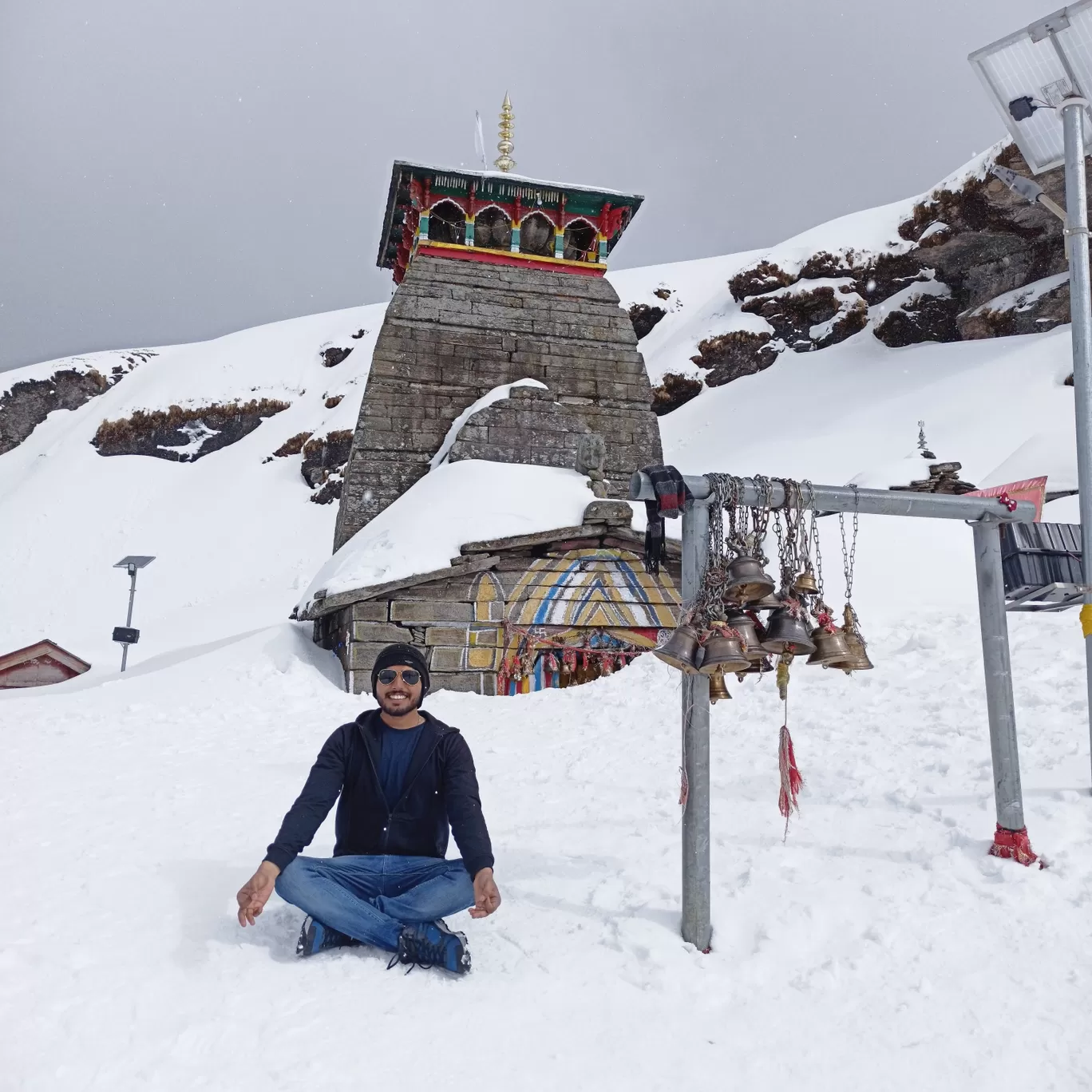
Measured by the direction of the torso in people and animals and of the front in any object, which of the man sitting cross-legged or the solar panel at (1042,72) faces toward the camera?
the man sitting cross-legged

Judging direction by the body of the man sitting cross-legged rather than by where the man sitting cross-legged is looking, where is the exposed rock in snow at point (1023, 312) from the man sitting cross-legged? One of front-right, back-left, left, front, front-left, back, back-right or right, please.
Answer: back-left

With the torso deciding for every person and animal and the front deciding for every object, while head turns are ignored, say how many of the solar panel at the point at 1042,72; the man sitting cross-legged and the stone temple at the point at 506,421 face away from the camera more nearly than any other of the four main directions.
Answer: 1

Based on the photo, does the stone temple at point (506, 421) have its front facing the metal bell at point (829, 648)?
yes

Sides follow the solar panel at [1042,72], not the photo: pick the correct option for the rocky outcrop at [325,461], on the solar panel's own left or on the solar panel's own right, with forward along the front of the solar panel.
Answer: on the solar panel's own left

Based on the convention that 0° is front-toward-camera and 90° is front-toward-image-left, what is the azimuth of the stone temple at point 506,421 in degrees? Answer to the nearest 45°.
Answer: approximately 0°

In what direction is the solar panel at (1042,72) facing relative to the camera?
away from the camera

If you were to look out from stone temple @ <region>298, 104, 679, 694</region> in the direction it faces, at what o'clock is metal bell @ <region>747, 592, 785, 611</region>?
The metal bell is roughly at 12 o'clock from the stone temple.

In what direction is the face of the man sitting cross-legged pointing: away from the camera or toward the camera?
toward the camera

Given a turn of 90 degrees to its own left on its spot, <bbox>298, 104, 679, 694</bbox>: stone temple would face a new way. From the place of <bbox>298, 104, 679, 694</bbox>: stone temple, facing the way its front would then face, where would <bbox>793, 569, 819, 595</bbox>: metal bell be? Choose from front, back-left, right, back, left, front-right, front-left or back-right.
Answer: right

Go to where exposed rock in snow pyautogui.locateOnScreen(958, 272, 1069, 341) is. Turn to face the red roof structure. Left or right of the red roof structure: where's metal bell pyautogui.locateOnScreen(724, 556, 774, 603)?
left

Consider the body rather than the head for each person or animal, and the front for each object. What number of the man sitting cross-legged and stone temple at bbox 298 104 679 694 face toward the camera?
2

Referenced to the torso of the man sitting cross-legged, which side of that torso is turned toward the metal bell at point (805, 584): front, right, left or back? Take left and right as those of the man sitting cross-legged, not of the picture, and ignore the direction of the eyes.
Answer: left

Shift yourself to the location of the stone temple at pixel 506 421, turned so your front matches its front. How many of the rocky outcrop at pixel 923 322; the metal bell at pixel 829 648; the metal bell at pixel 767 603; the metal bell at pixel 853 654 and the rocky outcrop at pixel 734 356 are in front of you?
3

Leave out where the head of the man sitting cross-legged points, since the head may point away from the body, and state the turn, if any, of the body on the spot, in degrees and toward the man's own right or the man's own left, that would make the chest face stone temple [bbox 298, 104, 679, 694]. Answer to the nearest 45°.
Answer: approximately 180°

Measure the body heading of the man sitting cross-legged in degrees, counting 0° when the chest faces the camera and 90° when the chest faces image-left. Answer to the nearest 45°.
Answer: approximately 0°
